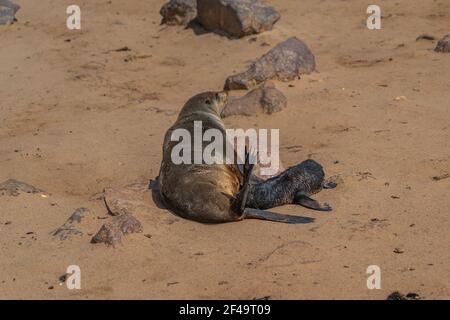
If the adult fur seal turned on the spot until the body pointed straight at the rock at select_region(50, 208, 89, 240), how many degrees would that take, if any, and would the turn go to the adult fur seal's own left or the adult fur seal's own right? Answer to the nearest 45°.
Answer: approximately 180°

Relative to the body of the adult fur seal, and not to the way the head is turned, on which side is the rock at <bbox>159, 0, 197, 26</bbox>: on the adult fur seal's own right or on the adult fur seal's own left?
on the adult fur seal's own left
